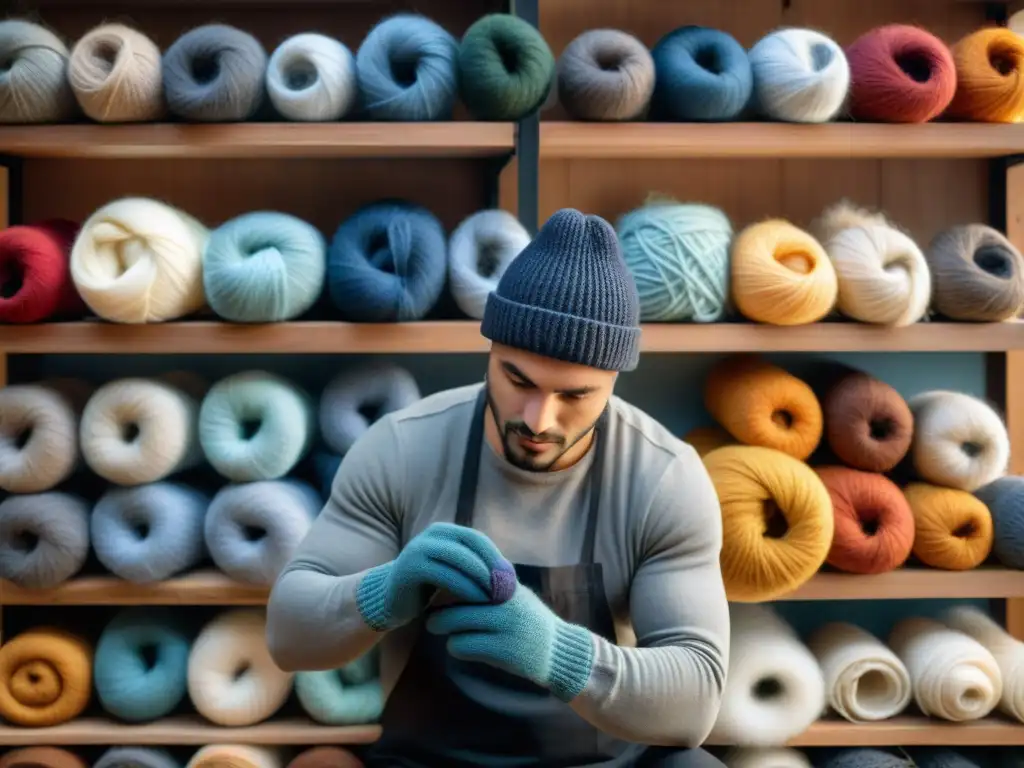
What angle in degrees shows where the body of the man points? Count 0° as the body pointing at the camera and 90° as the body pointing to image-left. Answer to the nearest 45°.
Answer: approximately 0°

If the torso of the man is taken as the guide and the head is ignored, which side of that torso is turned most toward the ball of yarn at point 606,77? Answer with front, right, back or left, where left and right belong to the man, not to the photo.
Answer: back

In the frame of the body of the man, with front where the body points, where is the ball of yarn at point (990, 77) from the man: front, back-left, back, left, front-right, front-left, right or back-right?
back-left

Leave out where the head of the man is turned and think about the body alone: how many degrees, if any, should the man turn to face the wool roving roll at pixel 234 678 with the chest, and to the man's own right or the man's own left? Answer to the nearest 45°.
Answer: approximately 135° to the man's own right

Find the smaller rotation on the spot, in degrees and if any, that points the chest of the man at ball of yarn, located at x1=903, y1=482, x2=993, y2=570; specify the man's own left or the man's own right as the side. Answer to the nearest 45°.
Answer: approximately 135° to the man's own left

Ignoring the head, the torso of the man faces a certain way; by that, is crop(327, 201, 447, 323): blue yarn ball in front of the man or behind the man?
behind

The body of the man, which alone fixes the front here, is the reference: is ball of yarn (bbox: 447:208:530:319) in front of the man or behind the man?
behind
